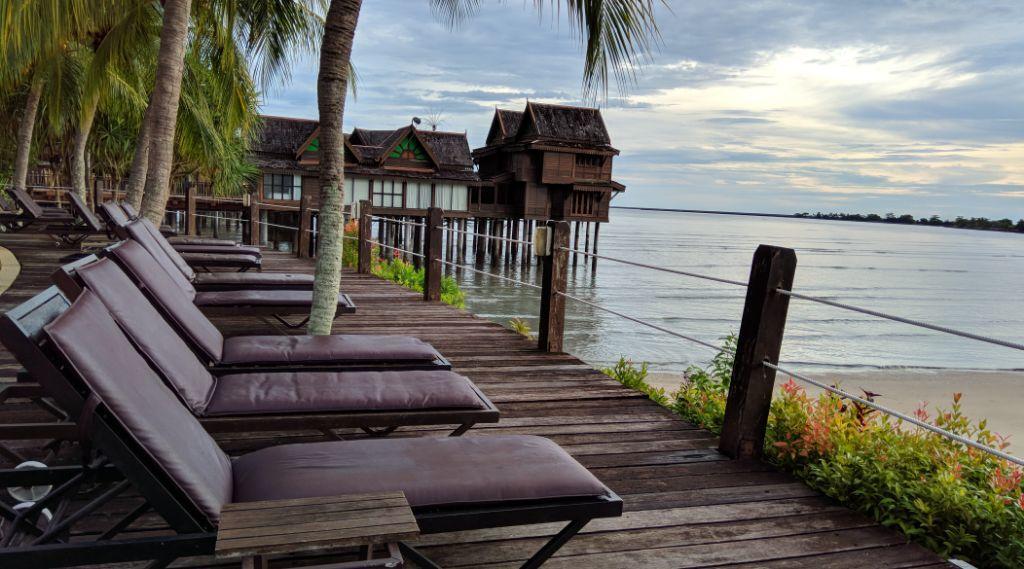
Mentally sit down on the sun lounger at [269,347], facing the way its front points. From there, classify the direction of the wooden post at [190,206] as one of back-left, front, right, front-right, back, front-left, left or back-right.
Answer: left

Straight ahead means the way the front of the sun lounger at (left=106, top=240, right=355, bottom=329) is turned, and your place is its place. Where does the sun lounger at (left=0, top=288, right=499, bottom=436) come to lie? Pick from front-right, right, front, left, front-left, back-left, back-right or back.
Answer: right

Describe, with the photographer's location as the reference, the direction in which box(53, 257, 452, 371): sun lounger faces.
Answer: facing to the right of the viewer

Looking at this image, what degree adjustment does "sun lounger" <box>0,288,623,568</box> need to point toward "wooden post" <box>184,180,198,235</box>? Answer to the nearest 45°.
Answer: approximately 90° to its left

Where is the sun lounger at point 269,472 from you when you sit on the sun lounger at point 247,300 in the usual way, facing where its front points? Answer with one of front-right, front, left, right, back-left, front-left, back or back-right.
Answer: right

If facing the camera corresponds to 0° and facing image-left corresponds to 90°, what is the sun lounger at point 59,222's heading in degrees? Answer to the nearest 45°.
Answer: approximately 270°

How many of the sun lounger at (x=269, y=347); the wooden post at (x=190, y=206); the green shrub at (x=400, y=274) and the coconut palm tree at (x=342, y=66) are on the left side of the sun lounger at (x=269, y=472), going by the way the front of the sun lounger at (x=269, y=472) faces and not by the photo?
4

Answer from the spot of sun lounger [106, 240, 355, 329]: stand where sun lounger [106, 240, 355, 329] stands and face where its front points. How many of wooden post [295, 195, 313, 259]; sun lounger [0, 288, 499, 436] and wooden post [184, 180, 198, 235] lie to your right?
1

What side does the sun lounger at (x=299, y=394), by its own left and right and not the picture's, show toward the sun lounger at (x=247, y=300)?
left

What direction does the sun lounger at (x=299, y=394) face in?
to the viewer's right

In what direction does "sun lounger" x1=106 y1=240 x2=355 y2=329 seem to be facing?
to the viewer's right

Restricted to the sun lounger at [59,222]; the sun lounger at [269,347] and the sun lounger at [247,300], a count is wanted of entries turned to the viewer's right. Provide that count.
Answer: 3

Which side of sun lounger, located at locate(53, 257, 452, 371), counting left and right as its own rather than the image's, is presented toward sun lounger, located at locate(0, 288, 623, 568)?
right
